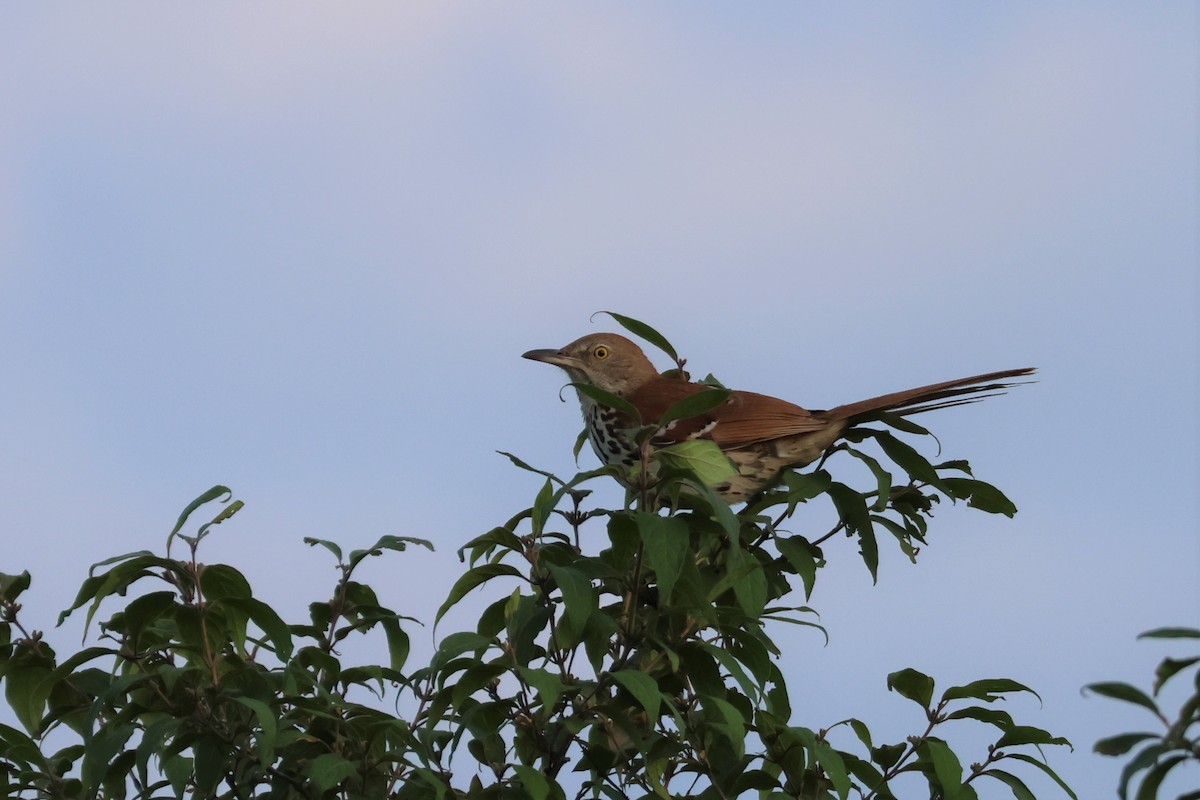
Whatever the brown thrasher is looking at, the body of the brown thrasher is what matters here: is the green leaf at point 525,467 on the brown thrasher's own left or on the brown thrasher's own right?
on the brown thrasher's own left

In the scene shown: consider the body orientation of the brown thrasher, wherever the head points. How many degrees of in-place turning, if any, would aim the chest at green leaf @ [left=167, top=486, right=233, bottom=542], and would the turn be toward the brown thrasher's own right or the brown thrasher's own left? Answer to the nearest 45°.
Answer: approximately 45° to the brown thrasher's own left

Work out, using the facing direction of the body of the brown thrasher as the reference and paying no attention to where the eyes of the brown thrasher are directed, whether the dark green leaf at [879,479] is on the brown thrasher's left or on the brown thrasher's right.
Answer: on the brown thrasher's left

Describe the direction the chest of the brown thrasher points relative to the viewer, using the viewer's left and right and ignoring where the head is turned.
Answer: facing to the left of the viewer
